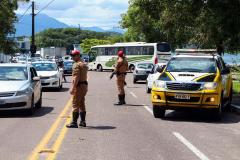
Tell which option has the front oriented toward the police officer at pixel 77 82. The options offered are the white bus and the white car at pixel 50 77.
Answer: the white car

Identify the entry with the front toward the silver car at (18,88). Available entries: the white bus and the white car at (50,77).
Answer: the white car

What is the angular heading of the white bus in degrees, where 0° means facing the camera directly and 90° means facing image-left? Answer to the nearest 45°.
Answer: approximately 135°

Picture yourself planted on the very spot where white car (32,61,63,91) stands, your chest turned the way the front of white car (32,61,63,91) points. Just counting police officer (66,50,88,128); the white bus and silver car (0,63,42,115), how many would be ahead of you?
2

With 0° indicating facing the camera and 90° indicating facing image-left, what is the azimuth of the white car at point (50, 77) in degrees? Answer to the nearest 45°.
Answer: approximately 0°

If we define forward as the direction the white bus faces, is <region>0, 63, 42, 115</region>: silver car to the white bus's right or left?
on its left

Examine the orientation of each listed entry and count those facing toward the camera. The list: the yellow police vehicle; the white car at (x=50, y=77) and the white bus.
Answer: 2

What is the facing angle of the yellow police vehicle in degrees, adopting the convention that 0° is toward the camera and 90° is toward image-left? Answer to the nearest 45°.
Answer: approximately 0°

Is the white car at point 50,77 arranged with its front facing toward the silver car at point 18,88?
yes

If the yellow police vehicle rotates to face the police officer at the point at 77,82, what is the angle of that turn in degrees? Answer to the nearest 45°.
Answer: approximately 45° to its right

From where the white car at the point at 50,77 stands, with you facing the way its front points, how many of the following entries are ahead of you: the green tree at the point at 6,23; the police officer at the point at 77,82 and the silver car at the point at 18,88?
2

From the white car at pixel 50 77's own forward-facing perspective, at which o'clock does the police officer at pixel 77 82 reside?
The police officer is roughly at 12 o'clock from the white car.

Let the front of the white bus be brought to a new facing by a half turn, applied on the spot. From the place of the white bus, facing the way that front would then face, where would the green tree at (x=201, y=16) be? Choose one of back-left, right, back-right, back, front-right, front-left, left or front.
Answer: front-right
